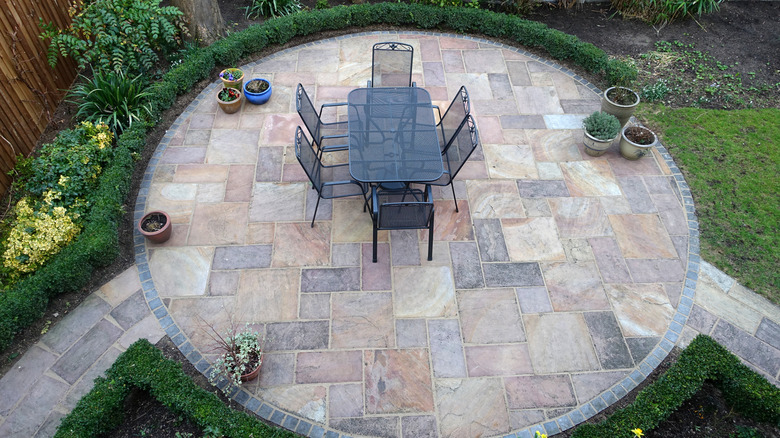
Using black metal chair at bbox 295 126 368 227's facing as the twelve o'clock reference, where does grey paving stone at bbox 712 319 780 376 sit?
The grey paving stone is roughly at 1 o'clock from the black metal chair.

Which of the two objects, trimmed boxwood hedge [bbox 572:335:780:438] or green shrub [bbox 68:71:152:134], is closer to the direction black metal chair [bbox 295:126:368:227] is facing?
the trimmed boxwood hedge

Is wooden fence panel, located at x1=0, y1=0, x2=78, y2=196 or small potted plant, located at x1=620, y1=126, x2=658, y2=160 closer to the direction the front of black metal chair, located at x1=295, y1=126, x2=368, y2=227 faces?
the small potted plant

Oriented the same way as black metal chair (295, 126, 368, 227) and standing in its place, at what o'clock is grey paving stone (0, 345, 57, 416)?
The grey paving stone is roughly at 5 o'clock from the black metal chair.

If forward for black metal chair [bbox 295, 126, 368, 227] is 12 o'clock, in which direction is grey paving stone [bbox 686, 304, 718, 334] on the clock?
The grey paving stone is roughly at 1 o'clock from the black metal chair.

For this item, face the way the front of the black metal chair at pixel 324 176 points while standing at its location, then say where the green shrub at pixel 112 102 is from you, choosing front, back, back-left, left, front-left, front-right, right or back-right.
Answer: back-left

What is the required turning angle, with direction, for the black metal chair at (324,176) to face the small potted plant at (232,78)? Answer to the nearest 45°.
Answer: approximately 135° to its left

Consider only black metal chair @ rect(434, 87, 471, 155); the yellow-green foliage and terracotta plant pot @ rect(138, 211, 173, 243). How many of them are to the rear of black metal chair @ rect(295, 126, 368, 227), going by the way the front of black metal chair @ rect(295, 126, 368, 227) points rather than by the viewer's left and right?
2

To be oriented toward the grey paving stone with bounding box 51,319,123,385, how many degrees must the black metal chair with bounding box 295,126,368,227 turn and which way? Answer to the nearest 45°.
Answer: approximately 135° to its right

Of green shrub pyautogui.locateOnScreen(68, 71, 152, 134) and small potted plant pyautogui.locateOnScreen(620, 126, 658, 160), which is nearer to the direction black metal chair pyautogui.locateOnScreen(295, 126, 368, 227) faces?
the small potted plant

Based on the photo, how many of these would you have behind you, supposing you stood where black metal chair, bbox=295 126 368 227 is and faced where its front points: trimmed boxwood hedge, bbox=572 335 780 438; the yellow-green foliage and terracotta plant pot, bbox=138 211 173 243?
2

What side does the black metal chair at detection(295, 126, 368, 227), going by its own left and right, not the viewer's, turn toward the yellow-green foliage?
back

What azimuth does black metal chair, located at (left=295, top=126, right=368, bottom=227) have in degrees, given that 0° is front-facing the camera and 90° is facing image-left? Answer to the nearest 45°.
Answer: approximately 270°
